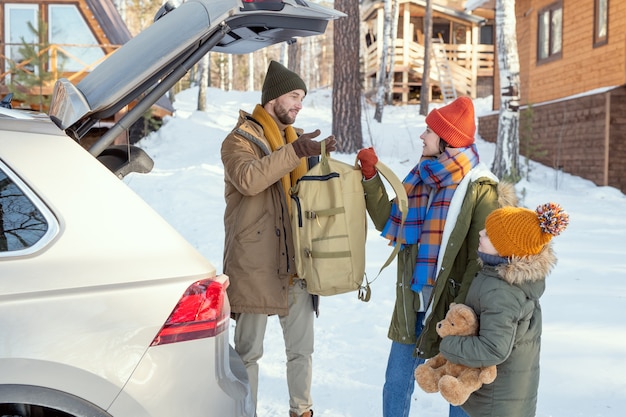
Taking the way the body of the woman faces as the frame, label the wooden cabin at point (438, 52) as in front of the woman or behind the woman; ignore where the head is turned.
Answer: behind

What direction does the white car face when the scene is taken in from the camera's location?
facing to the left of the viewer

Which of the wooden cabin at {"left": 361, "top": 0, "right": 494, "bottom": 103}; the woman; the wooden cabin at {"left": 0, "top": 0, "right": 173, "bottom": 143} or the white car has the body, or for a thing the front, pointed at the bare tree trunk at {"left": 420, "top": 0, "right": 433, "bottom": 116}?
the wooden cabin at {"left": 361, "top": 0, "right": 494, "bottom": 103}

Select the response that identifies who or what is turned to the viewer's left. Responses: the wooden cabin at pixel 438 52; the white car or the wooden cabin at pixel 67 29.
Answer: the white car

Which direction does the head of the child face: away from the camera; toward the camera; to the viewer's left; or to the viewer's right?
to the viewer's left

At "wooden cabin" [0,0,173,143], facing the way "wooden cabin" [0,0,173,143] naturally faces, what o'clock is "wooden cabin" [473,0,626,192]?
"wooden cabin" [473,0,626,192] is roughly at 10 o'clock from "wooden cabin" [0,0,173,143].

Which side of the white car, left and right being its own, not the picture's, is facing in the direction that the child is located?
back

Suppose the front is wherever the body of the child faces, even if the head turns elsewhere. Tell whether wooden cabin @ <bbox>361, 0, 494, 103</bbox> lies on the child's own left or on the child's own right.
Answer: on the child's own right

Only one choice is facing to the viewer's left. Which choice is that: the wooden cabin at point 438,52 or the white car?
the white car

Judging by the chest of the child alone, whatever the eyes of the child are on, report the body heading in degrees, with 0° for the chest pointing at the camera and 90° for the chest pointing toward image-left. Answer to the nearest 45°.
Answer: approximately 90°

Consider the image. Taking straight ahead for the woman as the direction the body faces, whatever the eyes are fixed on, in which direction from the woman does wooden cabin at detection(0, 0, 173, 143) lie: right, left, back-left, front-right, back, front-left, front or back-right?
right

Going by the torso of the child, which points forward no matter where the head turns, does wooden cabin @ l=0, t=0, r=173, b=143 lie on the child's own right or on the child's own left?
on the child's own right

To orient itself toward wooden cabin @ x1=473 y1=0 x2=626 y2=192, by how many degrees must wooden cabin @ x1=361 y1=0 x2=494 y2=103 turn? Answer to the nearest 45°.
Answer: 0° — it already faces it
